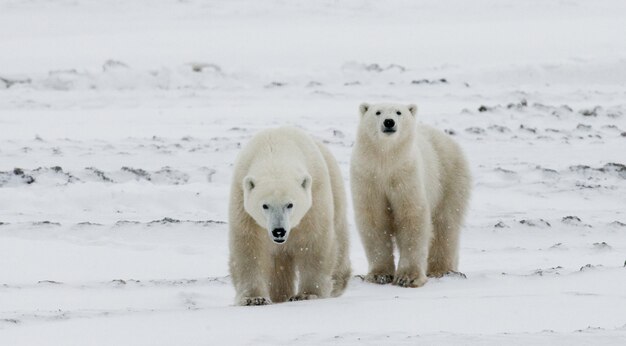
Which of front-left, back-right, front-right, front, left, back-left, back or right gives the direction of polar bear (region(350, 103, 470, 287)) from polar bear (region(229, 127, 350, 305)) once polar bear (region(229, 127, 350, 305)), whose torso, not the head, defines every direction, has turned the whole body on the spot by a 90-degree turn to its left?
front-left

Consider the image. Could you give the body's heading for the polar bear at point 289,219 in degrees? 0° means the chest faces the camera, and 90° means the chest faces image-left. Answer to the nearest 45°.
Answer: approximately 0°

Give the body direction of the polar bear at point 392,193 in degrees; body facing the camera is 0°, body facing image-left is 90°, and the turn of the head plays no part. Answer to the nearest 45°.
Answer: approximately 45°
